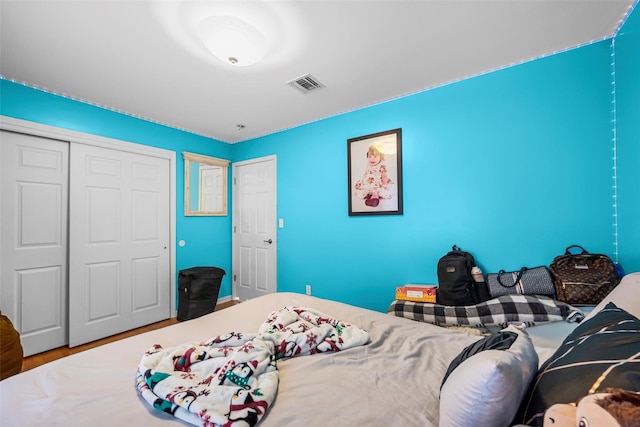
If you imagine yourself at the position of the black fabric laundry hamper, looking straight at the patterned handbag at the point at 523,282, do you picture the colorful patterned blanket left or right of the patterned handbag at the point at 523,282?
right

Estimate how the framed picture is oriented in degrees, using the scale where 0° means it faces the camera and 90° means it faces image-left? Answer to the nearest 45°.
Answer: approximately 45°

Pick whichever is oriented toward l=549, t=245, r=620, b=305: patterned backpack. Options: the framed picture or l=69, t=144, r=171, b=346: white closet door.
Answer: the white closet door

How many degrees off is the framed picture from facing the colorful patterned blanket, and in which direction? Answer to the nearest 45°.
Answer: approximately 45° to its left

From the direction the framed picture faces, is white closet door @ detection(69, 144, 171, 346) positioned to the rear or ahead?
ahead

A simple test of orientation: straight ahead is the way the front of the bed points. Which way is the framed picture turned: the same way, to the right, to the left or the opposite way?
to the left

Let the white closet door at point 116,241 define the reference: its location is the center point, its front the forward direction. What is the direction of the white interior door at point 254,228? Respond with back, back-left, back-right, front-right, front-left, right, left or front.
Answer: front-left

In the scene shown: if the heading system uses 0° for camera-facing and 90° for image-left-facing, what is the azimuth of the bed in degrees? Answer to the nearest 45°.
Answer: approximately 135°

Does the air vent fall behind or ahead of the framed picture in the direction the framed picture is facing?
ahead

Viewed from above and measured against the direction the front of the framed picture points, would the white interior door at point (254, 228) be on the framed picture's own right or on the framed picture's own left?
on the framed picture's own right

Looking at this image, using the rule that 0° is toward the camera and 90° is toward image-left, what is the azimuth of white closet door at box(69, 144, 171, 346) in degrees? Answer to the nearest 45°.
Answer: approximately 315°
